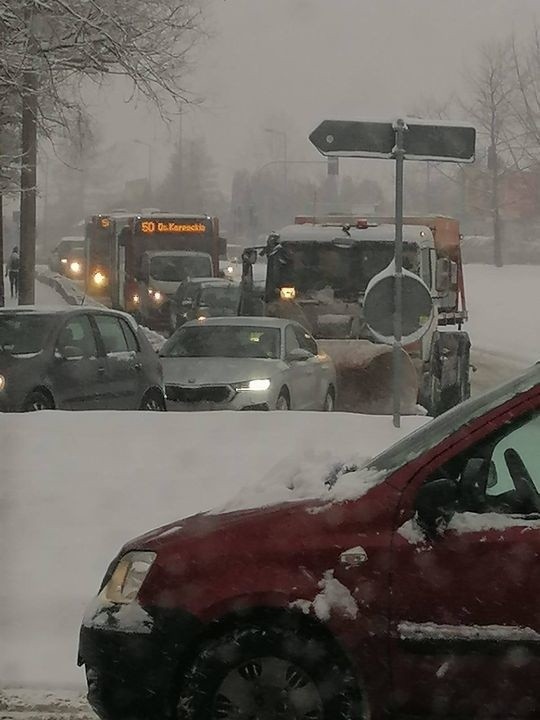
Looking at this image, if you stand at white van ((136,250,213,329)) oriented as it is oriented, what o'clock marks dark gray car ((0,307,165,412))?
The dark gray car is roughly at 12 o'clock from the white van.

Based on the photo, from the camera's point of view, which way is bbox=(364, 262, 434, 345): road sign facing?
away from the camera

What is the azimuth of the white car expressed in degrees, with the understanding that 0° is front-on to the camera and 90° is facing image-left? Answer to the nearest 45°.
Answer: approximately 45°

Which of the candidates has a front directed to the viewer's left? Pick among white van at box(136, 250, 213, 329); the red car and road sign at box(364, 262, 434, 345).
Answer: the red car

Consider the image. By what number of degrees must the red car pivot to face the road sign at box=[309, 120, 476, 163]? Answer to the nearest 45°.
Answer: approximately 90° to its right

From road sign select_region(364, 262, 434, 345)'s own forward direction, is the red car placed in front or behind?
behind

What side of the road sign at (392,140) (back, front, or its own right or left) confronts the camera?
back

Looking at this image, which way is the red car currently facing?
to the viewer's left

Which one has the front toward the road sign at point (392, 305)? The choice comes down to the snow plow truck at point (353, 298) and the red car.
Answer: the snow plow truck

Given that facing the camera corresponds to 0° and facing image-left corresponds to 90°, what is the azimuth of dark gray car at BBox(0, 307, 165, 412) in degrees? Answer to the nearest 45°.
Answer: approximately 45°
